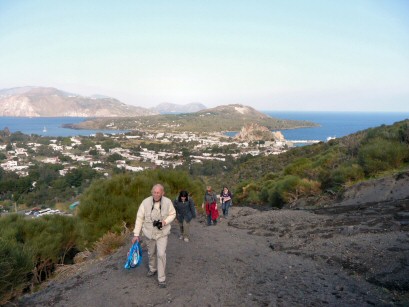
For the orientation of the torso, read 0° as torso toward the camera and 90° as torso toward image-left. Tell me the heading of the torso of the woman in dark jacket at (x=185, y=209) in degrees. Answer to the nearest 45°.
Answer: approximately 0°

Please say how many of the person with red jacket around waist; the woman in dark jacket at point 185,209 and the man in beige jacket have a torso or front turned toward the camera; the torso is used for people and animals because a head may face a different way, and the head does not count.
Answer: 3

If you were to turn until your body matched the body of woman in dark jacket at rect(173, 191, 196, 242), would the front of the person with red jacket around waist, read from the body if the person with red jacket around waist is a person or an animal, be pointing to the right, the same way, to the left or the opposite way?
the same way

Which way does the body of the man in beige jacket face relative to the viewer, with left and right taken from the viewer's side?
facing the viewer

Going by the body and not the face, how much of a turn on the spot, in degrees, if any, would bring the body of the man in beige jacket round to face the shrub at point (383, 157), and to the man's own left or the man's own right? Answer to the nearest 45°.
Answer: approximately 135° to the man's own left

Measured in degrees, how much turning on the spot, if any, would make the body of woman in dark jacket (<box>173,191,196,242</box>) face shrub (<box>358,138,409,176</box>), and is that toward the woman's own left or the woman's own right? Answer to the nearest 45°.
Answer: approximately 135° to the woman's own left

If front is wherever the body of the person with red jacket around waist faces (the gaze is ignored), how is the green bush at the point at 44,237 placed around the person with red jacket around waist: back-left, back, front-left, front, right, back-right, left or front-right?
right

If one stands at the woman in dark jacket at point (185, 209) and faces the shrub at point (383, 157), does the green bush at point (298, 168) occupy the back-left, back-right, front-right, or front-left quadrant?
front-left

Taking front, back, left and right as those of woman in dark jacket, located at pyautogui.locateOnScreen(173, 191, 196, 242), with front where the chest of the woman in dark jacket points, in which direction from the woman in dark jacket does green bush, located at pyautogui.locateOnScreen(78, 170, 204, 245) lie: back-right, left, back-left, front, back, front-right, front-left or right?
back-right

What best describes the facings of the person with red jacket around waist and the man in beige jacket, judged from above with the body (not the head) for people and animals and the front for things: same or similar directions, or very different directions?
same or similar directions

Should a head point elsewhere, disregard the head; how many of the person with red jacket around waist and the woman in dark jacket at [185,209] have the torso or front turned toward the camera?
2

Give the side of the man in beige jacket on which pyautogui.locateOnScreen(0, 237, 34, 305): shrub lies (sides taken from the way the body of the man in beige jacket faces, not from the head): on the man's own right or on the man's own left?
on the man's own right

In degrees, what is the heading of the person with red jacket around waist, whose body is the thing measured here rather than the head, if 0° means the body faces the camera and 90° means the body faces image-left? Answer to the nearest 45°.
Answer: approximately 0°
